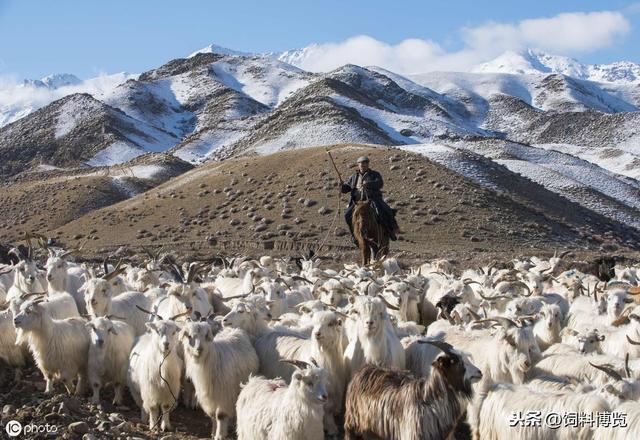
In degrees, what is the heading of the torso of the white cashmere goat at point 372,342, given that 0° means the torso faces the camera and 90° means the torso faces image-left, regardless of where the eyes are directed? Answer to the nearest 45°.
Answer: approximately 0°

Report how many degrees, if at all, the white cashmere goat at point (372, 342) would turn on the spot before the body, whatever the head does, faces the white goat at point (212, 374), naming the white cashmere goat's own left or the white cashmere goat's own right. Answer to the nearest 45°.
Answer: approximately 90° to the white cashmere goat's own right

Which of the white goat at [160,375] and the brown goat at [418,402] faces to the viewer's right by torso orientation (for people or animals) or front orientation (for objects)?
the brown goat

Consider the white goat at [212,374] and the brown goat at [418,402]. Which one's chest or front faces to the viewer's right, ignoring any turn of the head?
the brown goat

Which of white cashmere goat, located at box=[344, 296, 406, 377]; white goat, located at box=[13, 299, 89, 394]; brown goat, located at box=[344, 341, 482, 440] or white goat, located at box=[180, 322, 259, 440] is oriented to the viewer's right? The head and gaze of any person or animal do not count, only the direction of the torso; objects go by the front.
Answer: the brown goat

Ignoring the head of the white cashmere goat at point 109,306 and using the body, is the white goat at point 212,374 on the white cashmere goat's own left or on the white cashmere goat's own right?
on the white cashmere goat's own left

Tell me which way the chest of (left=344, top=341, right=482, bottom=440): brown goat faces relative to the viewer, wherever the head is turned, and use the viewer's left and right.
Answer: facing to the right of the viewer
